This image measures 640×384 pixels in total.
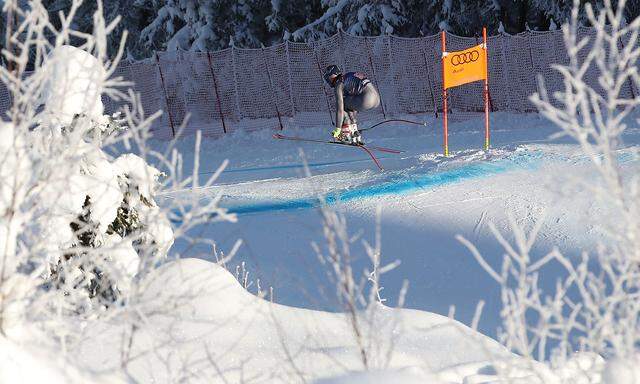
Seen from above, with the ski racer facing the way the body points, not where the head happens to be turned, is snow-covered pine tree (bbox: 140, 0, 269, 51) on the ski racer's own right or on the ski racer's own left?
on the ski racer's own right

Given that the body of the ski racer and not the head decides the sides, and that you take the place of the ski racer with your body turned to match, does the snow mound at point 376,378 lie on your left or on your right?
on your left

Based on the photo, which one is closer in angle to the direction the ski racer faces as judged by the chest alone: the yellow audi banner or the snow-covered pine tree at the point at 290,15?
the snow-covered pine tree

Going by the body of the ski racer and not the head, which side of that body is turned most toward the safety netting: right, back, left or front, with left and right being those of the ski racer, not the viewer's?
right

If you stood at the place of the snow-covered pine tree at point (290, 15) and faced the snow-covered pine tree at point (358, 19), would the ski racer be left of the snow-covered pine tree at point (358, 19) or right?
right

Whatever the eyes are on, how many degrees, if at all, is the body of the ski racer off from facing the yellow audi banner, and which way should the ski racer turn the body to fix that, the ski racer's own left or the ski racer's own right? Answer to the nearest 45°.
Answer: approximately 180°

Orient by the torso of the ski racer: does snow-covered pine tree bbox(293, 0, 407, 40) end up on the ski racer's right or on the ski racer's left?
on the ski racer's right

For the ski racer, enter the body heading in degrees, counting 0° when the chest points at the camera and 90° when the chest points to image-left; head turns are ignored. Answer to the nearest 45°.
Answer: approximately 90°

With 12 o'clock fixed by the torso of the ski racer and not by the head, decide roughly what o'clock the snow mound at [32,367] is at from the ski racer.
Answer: The snow mound is roughly at 9 o'clock from the ski racer.
